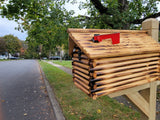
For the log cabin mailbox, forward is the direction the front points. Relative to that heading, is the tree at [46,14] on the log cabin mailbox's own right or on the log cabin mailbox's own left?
on the log cabin mailbox's own right

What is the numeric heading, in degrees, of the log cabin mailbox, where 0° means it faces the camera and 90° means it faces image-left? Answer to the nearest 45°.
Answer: approximately 45°

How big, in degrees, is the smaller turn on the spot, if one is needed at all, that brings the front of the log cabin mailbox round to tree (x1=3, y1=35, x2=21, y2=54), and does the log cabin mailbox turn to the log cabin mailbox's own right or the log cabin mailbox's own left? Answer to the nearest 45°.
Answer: approximately 90° to the log cabin mailbox's own right
